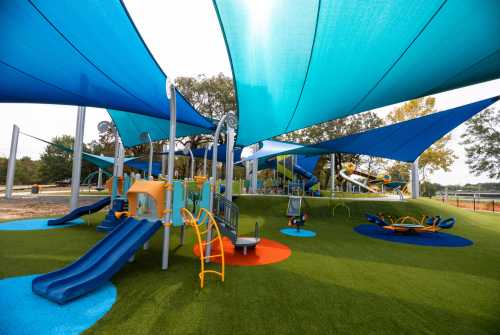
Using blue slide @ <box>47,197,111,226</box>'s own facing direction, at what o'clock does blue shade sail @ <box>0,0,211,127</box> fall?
The blue shade sail is roughly at 9 o'clock from the blue slide.

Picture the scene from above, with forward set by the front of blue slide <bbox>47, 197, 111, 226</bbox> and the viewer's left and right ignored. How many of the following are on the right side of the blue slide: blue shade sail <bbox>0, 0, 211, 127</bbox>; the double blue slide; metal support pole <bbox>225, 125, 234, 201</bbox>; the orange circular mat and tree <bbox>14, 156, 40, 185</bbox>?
1

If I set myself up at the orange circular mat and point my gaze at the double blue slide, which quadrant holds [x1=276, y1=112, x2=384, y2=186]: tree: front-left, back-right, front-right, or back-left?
back-right

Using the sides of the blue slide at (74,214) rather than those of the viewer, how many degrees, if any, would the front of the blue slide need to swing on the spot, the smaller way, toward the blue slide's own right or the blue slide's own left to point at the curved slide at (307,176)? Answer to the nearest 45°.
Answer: approximately 180°

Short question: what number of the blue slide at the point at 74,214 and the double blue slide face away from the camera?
0

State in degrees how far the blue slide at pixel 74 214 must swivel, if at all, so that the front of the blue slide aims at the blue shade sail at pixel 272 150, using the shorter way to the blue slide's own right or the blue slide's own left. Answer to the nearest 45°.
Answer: approximately 180°

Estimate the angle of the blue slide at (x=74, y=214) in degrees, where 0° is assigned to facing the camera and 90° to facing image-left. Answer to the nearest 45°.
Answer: approximately 90°

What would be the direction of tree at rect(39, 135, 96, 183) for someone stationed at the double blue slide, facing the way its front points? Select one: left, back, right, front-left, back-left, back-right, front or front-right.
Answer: back-right

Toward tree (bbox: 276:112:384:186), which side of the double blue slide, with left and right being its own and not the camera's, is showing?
back

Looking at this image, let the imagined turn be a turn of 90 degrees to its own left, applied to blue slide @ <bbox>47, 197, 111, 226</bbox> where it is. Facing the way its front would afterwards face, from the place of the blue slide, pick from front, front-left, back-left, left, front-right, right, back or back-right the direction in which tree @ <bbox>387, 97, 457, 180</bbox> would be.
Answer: left

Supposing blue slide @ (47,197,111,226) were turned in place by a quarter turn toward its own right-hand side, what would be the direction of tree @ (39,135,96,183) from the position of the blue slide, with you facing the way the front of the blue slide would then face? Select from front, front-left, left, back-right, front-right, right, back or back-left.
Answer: front

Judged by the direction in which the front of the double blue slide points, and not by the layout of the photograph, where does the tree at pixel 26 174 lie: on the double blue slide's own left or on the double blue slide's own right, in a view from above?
on the double blue slide's own right

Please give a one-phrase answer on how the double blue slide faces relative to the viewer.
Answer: facing the viewer and to the left of the viewer

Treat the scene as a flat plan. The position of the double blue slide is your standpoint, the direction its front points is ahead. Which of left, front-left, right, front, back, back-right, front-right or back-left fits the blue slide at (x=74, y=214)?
back-right

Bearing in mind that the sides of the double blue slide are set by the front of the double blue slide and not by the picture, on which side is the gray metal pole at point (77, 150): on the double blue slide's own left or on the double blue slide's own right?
on the double blue slide's own right
